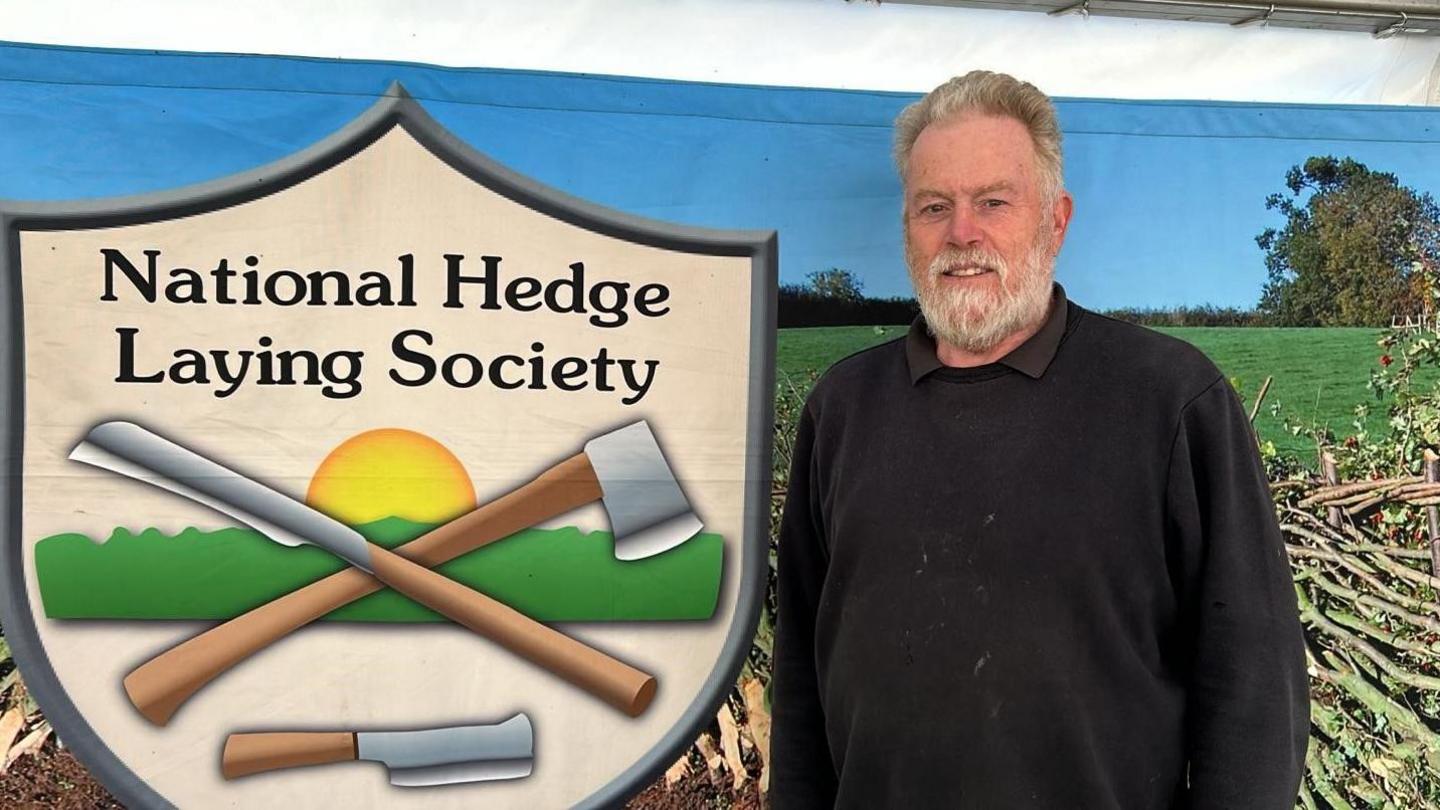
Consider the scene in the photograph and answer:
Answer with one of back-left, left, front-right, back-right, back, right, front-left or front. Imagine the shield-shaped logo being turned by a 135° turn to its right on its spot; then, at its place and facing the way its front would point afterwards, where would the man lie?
back

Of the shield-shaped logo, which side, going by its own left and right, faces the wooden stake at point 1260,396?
left

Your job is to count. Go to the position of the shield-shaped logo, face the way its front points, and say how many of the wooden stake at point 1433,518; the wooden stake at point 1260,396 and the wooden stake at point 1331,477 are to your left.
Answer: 3

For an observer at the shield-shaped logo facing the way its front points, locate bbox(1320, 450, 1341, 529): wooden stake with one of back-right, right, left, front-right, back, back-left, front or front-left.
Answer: left

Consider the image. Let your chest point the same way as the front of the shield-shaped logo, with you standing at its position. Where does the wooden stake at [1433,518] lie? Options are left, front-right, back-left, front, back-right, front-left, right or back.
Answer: left

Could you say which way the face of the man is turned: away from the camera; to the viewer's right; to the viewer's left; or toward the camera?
toward the camera

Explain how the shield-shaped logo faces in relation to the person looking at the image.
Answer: facing the viewer
